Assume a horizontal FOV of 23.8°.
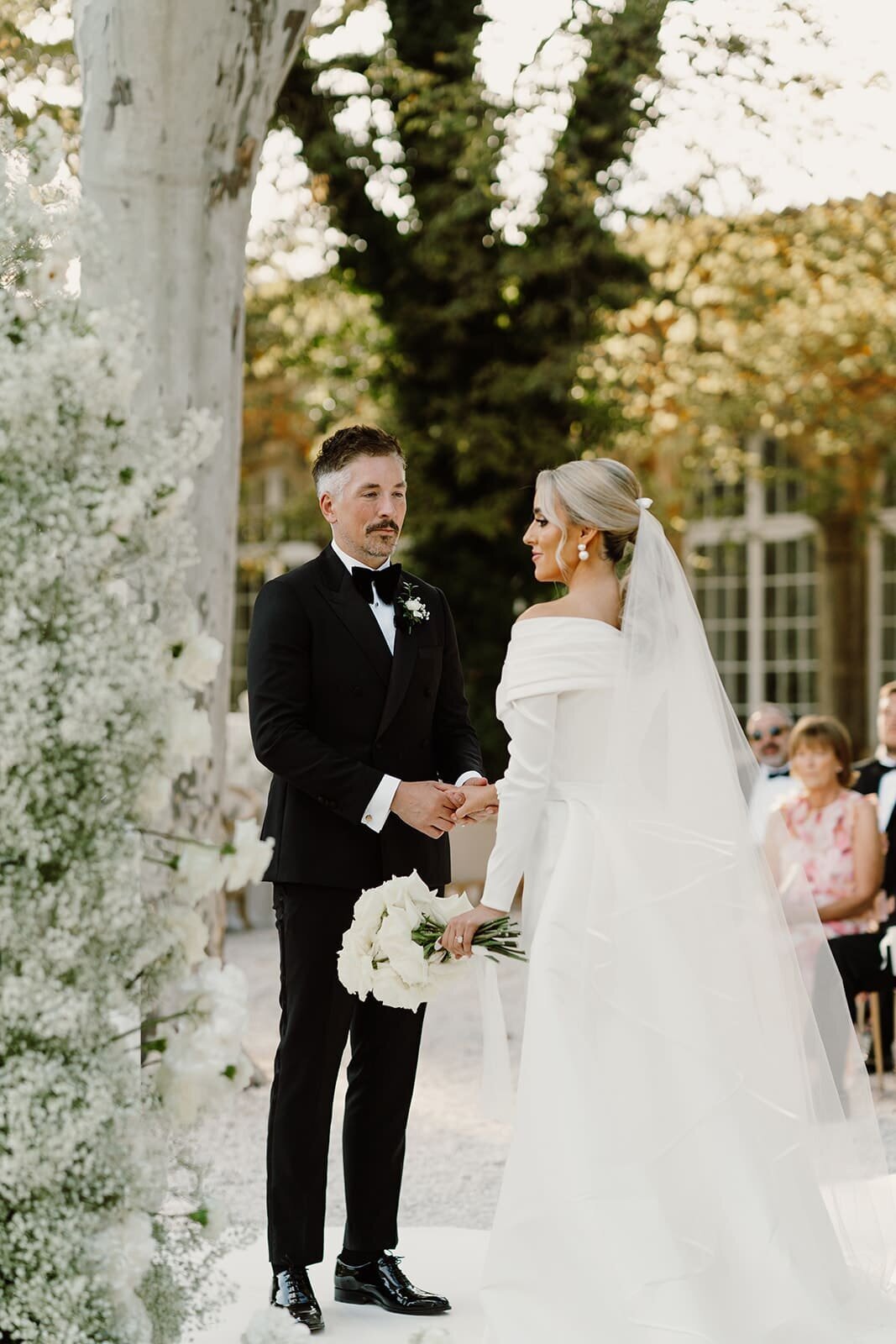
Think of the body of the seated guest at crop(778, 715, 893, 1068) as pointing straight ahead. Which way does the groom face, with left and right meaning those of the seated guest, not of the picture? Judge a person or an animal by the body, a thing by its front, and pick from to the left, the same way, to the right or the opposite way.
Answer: to the left

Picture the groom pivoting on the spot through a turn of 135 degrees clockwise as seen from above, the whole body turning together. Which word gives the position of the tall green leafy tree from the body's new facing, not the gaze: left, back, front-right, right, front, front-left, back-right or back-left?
right

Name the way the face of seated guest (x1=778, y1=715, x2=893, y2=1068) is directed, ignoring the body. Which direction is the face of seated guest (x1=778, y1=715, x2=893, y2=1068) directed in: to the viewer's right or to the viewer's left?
to the viewer's left

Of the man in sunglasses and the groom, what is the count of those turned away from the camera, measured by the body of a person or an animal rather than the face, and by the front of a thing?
0

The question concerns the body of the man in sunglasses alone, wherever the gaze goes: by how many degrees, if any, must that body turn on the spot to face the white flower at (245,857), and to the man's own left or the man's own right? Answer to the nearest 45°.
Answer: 0° — they already face it

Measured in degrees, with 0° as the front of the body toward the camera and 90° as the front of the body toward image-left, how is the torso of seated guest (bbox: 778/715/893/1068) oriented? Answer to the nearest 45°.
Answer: approximately 45°

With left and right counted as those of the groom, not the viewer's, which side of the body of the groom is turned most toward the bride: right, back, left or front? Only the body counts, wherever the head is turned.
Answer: front

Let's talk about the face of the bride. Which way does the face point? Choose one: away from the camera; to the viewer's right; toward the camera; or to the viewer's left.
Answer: to the viewer's left

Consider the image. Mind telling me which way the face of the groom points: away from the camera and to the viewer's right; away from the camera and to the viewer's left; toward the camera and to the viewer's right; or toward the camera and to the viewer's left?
toward the camera and to the viewer's right

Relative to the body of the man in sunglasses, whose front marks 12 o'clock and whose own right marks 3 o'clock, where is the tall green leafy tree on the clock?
The tall green leafy tree is roughly at 5 o'clock from the man in sunglasses.

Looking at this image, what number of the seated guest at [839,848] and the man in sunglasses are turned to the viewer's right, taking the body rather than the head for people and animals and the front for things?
0

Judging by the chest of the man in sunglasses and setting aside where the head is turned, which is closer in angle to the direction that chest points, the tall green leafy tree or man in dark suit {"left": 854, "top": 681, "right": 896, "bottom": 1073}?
the man in dark suit

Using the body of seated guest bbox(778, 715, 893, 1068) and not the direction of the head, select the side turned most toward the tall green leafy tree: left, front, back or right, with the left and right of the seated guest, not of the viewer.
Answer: right

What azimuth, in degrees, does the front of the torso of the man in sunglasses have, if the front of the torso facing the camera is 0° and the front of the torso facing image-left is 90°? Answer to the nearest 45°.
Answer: approximately 0°
